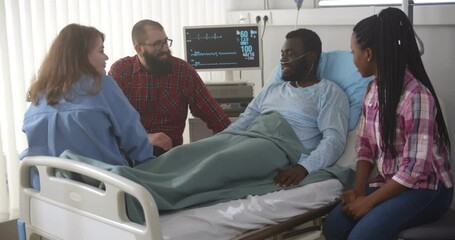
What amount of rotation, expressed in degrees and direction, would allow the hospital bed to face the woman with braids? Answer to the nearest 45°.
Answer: approximately 135° to its left

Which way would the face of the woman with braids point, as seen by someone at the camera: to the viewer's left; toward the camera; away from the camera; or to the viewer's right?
to the viewer's left

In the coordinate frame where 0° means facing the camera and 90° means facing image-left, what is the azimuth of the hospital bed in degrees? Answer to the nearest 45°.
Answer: approximately 45°
